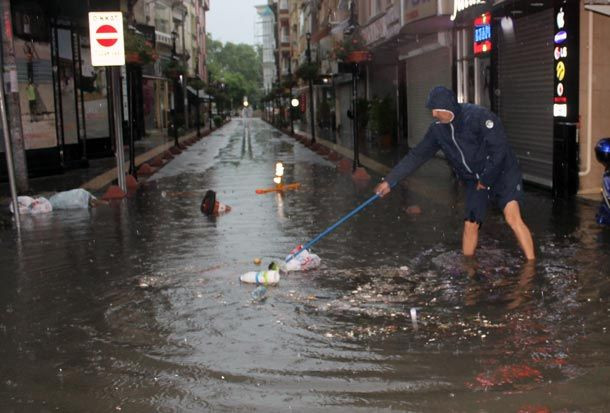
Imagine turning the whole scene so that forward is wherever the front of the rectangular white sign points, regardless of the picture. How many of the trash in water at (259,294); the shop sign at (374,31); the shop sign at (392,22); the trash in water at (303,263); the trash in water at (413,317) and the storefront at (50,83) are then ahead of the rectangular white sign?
3

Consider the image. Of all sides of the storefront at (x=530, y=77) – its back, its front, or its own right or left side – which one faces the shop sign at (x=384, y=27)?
right

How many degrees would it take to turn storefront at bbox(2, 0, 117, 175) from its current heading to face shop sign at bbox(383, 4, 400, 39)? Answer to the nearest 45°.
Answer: approximately 45° to its left

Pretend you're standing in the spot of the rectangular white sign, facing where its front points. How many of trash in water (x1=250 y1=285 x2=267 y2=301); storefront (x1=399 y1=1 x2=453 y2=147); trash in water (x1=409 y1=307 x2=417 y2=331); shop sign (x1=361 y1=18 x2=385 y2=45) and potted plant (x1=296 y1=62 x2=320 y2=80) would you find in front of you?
2

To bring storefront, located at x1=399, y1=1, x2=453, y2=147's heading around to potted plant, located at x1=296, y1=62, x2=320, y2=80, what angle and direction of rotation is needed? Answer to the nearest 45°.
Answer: approximately 135° to its right

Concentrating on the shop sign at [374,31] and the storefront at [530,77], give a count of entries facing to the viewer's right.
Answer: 0

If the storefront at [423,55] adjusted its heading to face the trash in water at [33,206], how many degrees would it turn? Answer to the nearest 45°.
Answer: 0° — it already faces it

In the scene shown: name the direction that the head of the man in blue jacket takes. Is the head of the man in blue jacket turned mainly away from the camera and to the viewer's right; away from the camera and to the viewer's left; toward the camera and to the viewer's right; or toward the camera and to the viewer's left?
toward the camera and to the viewer's left

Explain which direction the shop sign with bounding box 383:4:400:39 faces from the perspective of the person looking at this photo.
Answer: facing the viewer and to the left of the viewer

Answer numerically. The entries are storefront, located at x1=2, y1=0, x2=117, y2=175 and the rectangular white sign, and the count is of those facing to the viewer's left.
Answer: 0

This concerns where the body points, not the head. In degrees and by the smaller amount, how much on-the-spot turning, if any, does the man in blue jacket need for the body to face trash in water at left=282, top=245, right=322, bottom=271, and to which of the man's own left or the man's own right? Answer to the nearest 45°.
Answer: approximately 45° to the man's own right

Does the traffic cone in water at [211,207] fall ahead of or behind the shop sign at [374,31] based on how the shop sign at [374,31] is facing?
ahead

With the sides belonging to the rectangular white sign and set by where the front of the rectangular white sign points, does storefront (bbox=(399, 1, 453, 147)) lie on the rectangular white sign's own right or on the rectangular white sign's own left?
on the rectangular white sign's own left

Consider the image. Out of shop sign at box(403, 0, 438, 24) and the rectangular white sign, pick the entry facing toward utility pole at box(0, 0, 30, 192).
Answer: the shop sign

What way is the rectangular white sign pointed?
toward the camera

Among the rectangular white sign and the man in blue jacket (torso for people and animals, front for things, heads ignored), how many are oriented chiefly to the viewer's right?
0

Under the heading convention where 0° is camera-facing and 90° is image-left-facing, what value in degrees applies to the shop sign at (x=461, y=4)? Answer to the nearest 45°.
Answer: approximately 45°
